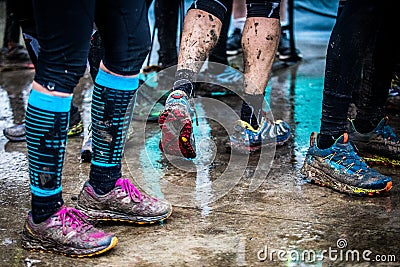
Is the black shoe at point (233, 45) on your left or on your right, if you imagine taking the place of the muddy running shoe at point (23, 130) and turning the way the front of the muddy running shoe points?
on your right

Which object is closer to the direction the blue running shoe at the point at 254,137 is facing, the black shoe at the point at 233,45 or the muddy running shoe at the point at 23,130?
the black shoe

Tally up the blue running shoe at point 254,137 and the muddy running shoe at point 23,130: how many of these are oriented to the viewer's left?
1

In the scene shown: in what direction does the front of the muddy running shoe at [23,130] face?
to the viewer's left

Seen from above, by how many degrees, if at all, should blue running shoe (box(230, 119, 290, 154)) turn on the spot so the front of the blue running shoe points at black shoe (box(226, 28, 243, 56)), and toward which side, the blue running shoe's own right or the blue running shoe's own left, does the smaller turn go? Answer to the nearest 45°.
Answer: approximately 45° to the blue running shoe's own left

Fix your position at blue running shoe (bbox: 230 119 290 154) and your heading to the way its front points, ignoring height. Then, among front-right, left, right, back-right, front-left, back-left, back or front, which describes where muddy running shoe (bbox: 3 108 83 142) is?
back-left
